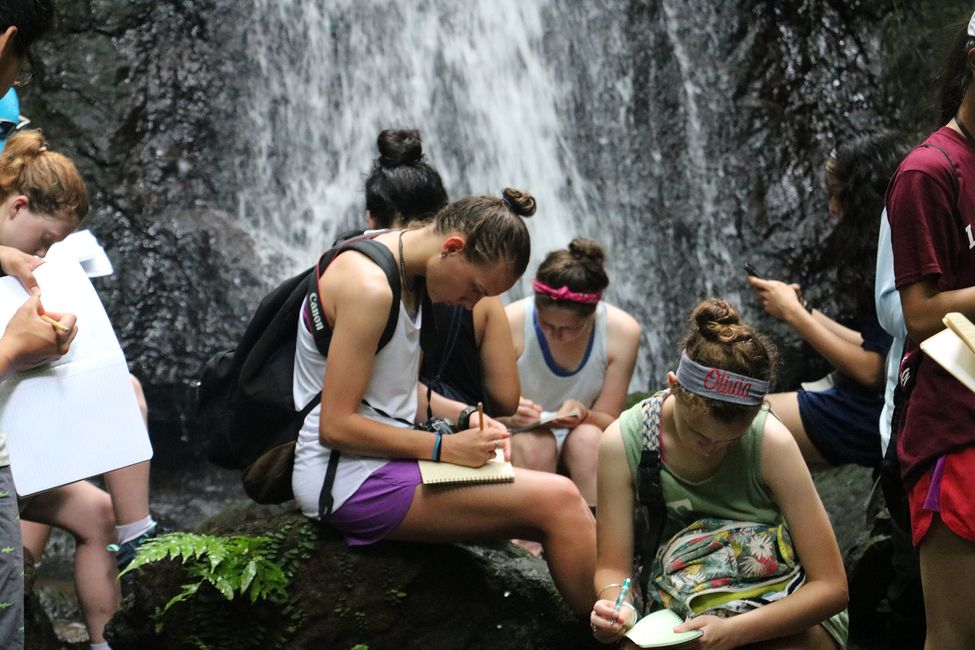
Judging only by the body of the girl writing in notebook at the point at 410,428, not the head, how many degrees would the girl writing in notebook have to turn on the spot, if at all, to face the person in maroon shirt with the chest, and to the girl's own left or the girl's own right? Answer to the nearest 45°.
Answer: approximately 45° to the girl's own right

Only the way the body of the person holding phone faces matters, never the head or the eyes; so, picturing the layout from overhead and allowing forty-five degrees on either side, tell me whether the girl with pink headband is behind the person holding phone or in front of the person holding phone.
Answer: in front

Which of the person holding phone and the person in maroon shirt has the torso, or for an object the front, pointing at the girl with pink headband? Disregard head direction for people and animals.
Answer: the person holding phone

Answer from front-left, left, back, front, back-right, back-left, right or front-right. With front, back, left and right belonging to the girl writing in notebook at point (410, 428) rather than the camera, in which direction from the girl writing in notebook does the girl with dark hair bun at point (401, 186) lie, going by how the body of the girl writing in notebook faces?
left

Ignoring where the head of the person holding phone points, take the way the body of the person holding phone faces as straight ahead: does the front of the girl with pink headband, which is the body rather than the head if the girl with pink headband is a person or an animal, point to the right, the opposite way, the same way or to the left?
to the left

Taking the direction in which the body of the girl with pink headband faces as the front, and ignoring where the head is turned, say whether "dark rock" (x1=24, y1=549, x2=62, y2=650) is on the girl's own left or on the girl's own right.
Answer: on the girl's own right

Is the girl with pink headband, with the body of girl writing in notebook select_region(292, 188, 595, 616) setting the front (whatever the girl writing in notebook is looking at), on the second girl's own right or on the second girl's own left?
on the second girl's own left

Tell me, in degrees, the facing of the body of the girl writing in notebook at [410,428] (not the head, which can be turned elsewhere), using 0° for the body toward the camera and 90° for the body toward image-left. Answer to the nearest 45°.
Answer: approximately 270°

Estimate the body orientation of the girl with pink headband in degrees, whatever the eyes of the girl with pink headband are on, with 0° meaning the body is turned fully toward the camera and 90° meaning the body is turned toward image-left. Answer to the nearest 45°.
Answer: approximately 0°

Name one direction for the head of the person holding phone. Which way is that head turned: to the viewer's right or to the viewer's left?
to the viewer's left

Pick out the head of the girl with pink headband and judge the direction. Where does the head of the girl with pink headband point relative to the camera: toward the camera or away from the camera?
toward the camera

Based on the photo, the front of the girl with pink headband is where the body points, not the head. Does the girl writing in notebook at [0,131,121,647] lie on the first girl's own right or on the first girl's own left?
on the first girl's own right
